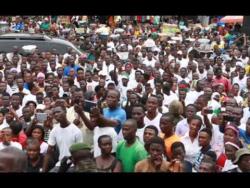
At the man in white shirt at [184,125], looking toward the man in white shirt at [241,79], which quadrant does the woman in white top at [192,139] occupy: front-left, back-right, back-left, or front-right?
back-right

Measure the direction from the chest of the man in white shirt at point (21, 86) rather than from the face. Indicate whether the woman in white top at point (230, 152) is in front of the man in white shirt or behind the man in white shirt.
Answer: in front

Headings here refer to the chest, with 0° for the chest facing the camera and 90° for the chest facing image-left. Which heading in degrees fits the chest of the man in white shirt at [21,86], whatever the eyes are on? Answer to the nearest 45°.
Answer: approximately 0°

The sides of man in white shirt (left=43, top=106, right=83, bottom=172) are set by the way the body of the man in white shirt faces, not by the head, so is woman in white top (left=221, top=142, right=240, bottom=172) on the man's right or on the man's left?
on the man's left

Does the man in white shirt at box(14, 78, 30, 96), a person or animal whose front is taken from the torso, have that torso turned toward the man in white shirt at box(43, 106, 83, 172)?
yes

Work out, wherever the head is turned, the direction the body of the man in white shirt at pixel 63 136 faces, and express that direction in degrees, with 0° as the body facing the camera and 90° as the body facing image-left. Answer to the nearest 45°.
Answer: approximately 45°

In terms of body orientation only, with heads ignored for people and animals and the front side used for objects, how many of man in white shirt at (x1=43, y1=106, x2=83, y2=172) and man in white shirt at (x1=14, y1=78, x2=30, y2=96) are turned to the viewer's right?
0

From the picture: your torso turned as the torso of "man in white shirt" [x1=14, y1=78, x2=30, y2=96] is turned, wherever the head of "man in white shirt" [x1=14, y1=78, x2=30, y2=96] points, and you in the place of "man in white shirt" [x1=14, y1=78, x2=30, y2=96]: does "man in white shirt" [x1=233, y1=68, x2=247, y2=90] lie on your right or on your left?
on your left
